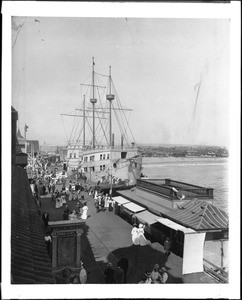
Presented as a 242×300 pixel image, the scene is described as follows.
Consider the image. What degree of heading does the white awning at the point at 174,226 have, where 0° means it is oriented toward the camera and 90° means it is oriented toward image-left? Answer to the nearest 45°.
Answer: approximately 45°

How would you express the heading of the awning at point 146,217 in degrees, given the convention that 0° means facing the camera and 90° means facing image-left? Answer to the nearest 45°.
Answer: approximately 45°

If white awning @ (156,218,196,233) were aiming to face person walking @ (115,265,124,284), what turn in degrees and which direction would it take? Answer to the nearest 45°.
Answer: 0° — it already faces them

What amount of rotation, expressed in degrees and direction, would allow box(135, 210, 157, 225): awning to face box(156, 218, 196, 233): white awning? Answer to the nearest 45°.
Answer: approximately 45° to its left
